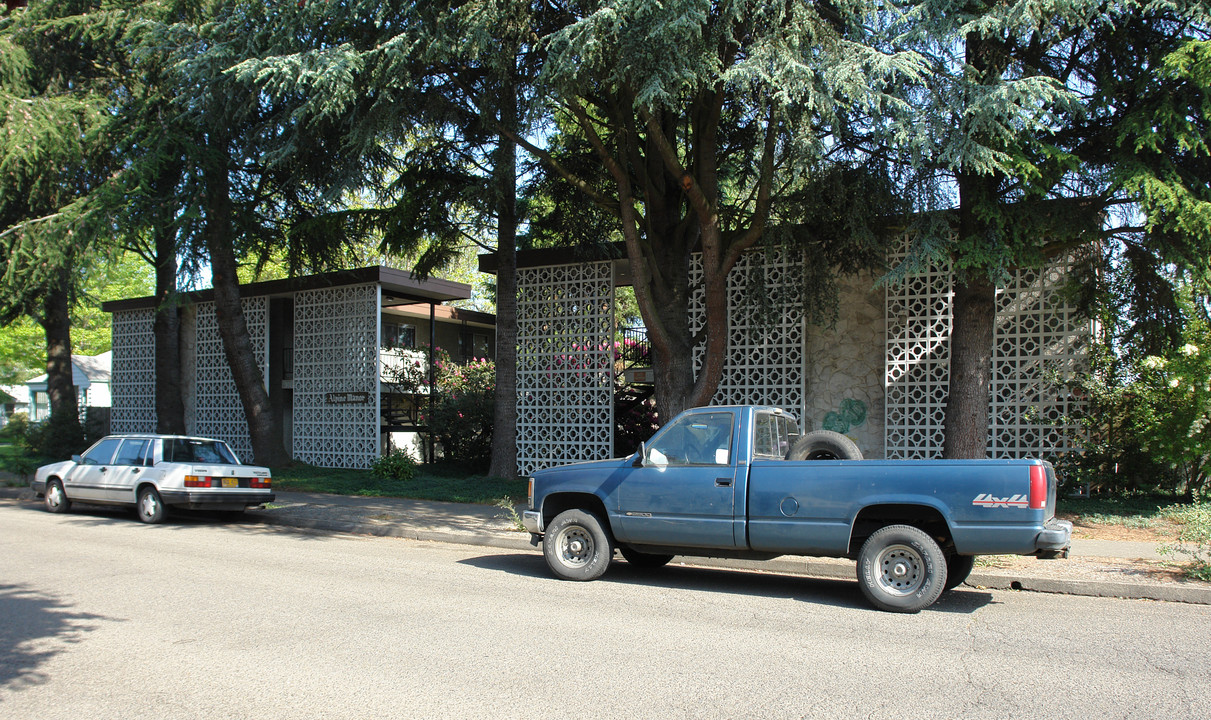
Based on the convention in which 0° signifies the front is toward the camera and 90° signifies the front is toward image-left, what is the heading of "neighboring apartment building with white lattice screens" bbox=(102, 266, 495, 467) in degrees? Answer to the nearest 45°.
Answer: approximately 45°

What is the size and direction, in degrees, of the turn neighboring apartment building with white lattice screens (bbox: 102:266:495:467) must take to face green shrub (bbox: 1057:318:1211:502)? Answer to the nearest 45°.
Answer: approximately 90° to its left

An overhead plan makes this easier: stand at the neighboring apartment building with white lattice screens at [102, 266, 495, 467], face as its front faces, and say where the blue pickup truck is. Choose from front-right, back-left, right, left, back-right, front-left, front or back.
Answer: front-left

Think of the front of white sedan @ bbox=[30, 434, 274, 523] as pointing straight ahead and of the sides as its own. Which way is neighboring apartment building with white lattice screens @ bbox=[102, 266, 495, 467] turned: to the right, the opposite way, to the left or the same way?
to the left

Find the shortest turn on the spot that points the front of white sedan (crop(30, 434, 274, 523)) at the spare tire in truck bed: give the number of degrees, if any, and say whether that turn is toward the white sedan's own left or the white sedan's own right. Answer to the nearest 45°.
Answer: approximately 180°

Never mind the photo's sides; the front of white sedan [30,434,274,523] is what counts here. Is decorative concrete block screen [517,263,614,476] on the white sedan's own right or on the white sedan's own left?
on the white sedan's own right

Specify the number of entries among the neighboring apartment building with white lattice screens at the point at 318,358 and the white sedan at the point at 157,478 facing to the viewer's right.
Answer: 0

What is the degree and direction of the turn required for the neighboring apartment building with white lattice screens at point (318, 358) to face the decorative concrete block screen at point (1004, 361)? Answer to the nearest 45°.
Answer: approximately 90° to its left

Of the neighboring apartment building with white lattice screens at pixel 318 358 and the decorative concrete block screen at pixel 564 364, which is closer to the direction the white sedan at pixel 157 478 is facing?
the neighboring apartment building with white lattice screens

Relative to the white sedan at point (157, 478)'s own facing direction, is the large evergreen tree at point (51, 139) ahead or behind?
ahead

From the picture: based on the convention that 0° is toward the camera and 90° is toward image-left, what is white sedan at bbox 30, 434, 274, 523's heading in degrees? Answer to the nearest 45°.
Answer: approximately 135°

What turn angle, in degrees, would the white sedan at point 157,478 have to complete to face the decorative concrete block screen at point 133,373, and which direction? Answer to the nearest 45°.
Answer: approximately 45° to its right
